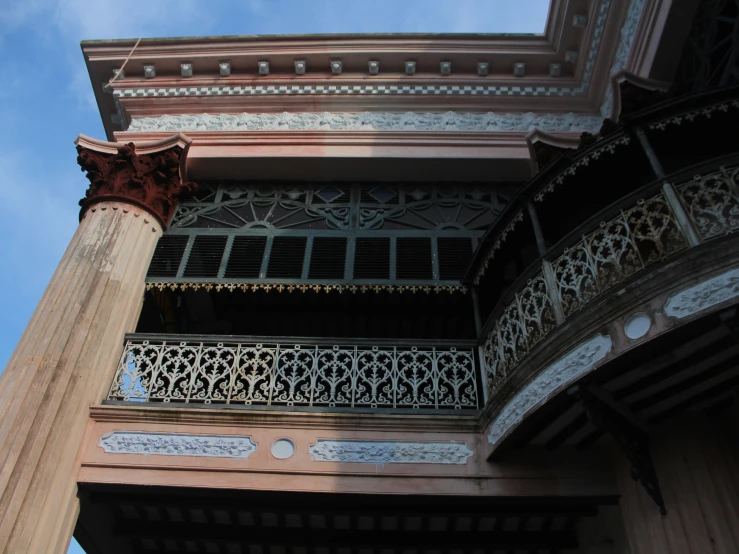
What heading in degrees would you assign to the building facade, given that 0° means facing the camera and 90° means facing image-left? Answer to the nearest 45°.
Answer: approximately 0°
